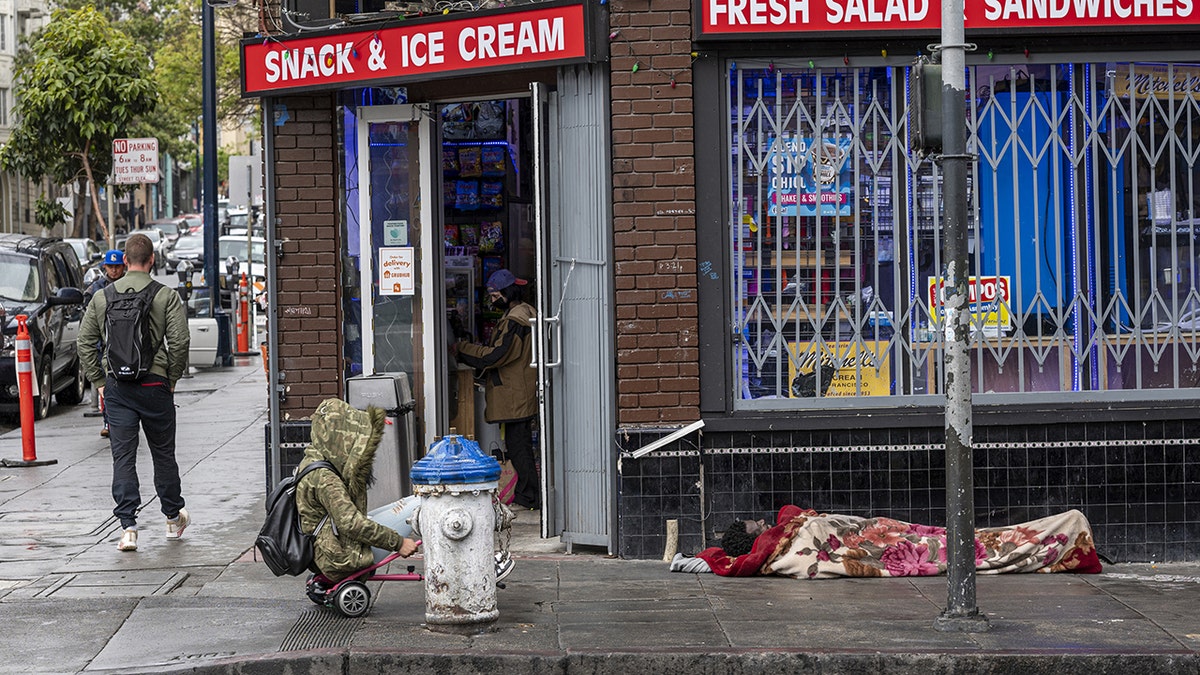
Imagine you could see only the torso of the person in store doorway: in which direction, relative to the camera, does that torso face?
to the viewer's left

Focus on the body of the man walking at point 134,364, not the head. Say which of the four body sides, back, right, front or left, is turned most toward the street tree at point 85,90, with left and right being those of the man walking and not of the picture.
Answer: front

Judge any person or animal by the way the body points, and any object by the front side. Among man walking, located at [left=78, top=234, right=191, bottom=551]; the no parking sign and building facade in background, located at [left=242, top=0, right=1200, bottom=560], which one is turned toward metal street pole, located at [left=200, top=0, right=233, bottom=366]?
the man walking

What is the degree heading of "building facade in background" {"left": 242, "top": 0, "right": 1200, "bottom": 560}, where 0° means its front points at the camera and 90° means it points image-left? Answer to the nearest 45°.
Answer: approximately 0°

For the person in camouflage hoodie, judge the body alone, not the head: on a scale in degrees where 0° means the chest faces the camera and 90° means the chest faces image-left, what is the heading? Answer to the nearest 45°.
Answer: approximately 270°

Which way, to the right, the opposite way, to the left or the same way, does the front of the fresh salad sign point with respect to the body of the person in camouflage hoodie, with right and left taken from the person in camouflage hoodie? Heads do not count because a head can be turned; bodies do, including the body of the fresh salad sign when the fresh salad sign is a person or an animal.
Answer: to the right

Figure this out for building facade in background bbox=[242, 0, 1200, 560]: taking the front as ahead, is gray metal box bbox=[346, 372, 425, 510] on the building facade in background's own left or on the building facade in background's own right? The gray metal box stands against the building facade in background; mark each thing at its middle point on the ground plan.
on the building facade in background's own right

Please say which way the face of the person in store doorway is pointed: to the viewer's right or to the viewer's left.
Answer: to the viewer's left

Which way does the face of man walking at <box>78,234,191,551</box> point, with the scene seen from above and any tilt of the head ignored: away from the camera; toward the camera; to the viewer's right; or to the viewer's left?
away from the camera

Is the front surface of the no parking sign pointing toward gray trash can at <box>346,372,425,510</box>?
yes

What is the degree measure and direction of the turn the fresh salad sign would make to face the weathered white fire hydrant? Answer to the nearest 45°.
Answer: approximately 45° to its right

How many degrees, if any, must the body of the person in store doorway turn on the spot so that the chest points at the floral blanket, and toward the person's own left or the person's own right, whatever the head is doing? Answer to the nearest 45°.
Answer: approximately 135° to the person's own left

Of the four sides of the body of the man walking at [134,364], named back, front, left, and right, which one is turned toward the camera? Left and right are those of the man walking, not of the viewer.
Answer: back

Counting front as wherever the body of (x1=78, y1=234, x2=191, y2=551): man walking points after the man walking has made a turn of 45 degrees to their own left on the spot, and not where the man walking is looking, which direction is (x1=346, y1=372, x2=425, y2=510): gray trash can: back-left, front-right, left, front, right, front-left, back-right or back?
back-right

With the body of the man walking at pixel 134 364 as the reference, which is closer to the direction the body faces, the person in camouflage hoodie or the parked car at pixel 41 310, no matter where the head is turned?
the parked car
